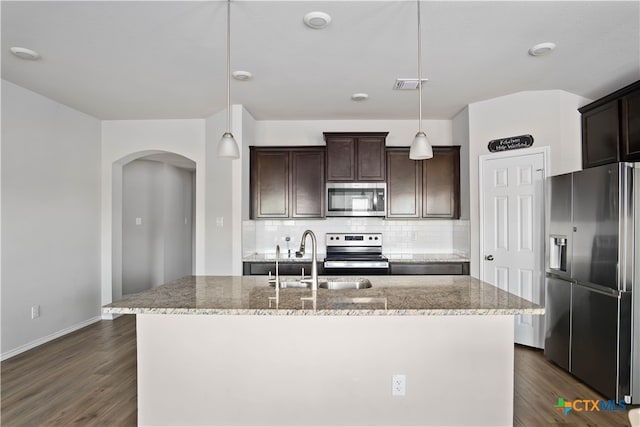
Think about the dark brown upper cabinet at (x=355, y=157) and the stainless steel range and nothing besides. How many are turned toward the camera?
2

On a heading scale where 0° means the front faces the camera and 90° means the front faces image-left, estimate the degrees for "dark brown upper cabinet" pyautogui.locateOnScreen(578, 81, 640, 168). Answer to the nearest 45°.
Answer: approximately 45°

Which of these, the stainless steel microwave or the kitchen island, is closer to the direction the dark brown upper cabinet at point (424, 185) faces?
the kitchen island

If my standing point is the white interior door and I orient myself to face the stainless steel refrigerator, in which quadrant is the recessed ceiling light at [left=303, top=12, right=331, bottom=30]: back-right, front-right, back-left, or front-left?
front-right

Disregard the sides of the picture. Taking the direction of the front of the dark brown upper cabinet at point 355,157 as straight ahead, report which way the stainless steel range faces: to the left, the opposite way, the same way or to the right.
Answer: the same way

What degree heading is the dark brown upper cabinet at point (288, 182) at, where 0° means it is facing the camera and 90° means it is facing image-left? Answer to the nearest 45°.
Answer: approximately 0°

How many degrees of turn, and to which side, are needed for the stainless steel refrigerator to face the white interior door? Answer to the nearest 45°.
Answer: approximately 90° to its right

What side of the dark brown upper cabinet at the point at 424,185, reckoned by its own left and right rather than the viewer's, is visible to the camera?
front

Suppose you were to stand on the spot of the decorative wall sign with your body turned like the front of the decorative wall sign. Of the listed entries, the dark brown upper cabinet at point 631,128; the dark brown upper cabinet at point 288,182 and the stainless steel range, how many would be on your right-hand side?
2

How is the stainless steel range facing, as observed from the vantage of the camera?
facing the viewer

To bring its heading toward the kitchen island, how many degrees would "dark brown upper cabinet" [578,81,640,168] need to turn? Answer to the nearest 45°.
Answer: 0° — it already faces it

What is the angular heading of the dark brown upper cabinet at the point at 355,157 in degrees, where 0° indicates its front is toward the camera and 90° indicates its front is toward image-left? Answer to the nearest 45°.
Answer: approximately 0°

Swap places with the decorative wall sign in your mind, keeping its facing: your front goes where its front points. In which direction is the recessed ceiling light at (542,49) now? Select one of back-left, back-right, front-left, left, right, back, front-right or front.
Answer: front

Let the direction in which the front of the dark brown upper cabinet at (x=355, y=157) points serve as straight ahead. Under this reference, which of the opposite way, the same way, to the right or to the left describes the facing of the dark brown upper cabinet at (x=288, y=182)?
the same way

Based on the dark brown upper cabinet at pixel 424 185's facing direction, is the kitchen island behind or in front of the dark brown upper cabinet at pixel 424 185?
in front

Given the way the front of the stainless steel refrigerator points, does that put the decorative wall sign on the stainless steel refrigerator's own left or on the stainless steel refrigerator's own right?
on the stainless steel refrigerator's own right

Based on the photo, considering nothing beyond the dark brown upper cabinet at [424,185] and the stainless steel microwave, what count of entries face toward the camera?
2
